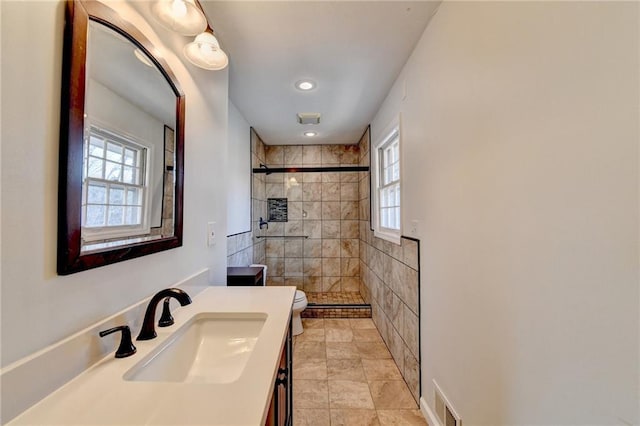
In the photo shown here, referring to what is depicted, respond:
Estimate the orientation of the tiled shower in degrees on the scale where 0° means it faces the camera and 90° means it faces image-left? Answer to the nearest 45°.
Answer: approximately 0°

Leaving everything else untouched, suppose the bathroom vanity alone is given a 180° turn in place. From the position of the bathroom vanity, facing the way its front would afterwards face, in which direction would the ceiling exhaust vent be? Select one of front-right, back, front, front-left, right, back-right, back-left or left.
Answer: back-right

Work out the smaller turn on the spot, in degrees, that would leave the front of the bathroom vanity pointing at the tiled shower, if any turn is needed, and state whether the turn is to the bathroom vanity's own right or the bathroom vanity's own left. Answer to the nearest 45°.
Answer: approximately 45° to the bathroom vanity's own left

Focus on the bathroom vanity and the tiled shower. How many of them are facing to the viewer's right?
1

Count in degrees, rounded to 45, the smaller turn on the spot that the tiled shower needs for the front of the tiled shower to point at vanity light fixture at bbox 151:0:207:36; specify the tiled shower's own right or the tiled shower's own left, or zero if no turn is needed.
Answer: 0° — it already faces it

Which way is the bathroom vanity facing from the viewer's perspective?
to the viewer's right

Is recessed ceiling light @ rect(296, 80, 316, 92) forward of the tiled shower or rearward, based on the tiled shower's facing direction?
forward

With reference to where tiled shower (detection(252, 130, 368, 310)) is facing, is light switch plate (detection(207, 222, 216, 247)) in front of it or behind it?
in front
